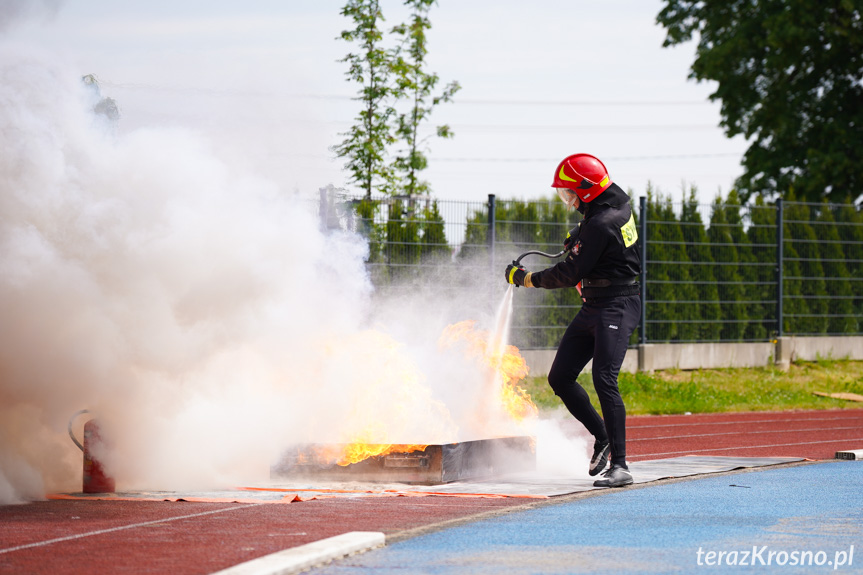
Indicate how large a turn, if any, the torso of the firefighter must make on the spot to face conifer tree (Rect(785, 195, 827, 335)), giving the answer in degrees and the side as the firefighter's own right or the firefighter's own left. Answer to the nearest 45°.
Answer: approximately 90° to the firefighter's own right

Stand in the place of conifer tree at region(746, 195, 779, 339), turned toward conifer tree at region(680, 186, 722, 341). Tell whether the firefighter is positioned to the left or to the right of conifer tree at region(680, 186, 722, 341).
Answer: left

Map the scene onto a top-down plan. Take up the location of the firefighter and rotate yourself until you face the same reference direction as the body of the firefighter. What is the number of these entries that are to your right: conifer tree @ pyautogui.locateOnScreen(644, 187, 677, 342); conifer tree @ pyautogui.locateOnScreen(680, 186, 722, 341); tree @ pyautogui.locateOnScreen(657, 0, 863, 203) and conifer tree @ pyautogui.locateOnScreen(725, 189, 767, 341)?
4

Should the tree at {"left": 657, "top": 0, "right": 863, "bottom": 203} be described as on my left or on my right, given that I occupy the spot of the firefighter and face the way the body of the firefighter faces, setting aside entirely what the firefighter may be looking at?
on my right

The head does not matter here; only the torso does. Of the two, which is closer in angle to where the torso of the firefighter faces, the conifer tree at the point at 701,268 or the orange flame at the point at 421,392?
the orange flame

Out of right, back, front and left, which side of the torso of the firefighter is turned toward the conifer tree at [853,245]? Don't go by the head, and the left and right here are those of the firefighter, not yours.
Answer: right

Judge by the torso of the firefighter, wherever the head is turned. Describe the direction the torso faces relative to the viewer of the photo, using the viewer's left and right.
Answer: facing to the left of the viewer

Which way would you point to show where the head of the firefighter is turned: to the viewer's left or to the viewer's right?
to the viewer's left

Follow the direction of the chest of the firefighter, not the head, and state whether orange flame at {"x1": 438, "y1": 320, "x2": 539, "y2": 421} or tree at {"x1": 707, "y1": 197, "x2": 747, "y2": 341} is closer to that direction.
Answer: the orange flame
